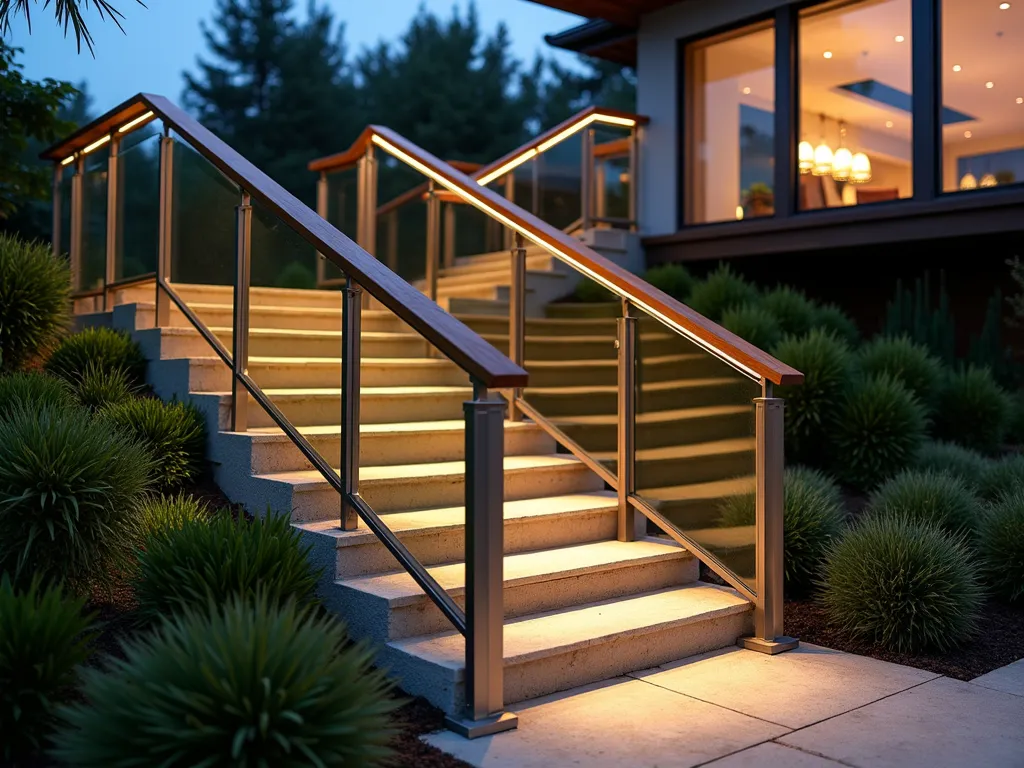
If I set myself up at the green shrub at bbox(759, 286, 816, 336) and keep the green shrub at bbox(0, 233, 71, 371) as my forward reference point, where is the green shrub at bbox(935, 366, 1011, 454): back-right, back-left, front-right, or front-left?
back-left

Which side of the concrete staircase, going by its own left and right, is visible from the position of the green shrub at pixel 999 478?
left

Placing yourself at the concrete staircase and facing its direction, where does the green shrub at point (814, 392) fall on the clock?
The green shrub is roughly at 9 o'clock from the concrete staircase.

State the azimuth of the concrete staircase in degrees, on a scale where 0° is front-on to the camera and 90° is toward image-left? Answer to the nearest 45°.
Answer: approximately 315°

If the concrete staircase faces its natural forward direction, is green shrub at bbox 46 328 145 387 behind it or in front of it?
behind

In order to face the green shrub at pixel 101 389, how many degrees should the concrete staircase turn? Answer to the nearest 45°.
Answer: approximately 135° to its right

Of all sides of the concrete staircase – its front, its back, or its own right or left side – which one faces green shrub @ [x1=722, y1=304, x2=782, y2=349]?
left

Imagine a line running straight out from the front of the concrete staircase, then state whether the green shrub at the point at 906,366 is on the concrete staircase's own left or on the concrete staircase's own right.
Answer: on the concrete staircase's own left

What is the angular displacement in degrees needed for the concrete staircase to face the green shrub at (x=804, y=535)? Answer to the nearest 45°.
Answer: approximately 45° to its left

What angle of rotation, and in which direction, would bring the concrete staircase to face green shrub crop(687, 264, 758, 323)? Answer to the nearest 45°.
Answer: approximately 90° to its left

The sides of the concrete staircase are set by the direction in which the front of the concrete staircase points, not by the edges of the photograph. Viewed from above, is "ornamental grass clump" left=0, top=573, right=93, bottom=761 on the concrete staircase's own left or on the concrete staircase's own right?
on the concrete staircase's own right
